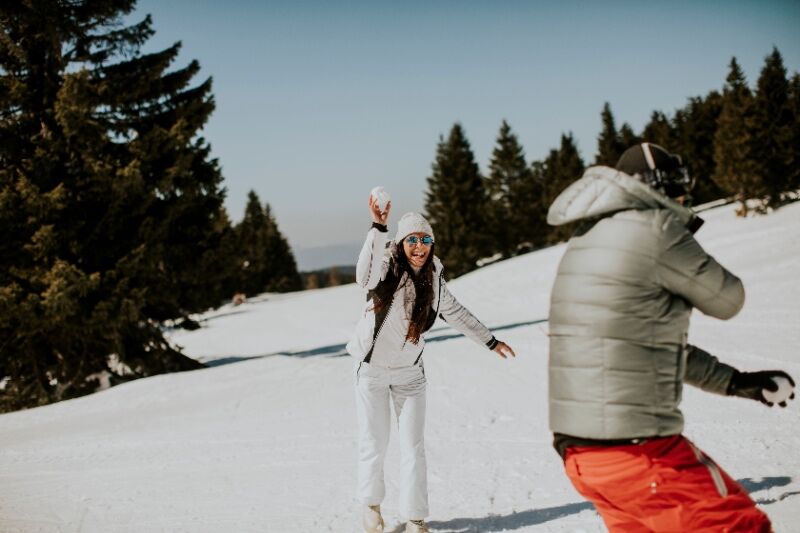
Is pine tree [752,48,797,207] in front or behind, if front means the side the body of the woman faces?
behind

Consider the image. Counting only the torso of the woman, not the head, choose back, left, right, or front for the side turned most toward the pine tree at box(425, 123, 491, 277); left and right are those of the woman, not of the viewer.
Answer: back

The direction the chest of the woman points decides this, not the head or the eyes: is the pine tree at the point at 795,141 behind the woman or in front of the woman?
behind

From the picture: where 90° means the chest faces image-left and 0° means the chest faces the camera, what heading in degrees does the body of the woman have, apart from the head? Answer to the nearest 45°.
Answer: approximately 0°

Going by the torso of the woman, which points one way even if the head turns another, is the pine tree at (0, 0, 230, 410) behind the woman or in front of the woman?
behind

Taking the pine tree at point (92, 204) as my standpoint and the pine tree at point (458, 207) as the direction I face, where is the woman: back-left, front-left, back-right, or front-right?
back-right
